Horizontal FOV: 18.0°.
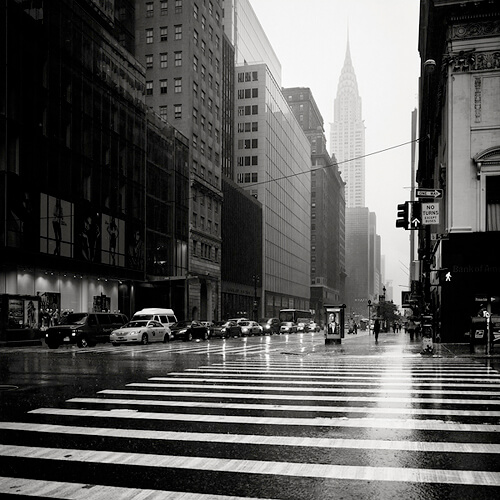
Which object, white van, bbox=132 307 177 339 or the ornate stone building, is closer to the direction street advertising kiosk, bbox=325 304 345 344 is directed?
the ornate stone building

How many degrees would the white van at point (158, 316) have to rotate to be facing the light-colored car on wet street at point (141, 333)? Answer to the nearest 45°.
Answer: approximately 45° to its left

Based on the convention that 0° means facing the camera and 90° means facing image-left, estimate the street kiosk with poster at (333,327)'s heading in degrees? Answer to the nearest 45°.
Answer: approximately 0°

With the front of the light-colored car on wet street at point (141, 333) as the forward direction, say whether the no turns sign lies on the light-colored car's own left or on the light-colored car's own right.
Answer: on the light-colored car's own left

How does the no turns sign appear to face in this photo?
toward the camera
